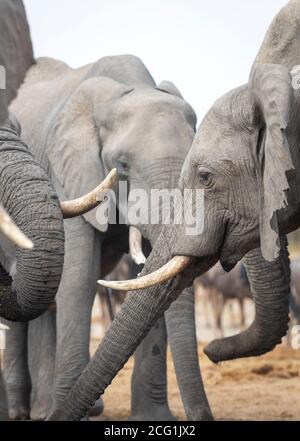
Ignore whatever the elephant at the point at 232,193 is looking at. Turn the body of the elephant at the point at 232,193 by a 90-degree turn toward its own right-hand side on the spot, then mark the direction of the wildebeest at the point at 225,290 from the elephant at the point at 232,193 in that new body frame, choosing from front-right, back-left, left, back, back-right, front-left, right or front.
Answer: front

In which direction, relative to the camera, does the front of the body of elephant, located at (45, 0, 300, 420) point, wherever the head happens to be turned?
to the viewer's left

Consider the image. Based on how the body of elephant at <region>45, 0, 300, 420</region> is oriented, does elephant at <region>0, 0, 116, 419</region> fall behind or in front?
in front

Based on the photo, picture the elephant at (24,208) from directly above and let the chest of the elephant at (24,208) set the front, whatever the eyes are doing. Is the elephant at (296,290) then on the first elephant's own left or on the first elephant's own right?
on the first elephant's own left

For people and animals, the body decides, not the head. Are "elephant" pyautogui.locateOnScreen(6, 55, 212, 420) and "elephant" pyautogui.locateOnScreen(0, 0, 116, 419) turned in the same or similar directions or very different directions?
same or similar directions

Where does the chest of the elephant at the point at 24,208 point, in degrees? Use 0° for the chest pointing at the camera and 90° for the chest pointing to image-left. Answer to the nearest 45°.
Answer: approximately 315°

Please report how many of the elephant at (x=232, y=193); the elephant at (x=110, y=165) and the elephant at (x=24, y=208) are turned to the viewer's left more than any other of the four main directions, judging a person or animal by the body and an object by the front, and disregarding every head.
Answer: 1

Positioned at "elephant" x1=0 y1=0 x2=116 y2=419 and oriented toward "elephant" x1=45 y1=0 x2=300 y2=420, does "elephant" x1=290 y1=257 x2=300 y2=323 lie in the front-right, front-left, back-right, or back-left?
front-left

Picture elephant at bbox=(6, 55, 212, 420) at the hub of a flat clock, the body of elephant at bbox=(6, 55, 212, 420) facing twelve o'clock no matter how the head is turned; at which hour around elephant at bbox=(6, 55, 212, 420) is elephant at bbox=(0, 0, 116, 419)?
elephant at bbox=(0, 0, 116, 419) is roughly at 2 o'clock from elephant at bbox=(6, 55, 212, 420).

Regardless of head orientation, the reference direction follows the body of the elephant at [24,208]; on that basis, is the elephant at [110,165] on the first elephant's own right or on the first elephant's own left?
on the first elephant's own left
